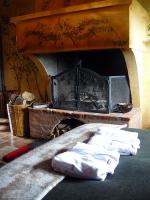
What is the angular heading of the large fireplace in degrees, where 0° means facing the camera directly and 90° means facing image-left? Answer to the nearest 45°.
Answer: approximately 45°

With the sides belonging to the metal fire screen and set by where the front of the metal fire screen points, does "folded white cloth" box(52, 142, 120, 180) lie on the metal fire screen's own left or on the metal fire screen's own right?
on the metal fire screen's own left

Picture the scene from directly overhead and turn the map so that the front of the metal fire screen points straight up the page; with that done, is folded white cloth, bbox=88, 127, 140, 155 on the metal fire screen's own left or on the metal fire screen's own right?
on the metal fire screen's own left

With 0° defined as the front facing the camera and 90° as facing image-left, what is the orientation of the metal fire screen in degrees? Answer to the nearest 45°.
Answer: approximately 45°

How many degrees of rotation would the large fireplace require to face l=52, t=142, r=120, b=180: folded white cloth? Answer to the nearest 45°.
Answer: approximately 45° to its left

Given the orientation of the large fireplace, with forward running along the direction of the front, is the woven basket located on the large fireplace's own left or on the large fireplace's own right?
on the large fireplace's own right

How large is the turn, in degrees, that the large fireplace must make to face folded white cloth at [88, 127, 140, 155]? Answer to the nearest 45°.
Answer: approximately 45° to its left

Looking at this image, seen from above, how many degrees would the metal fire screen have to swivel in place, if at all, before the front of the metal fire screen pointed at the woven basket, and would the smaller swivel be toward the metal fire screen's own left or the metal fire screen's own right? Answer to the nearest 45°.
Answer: approximately 45° to the metal fire screen's own right
